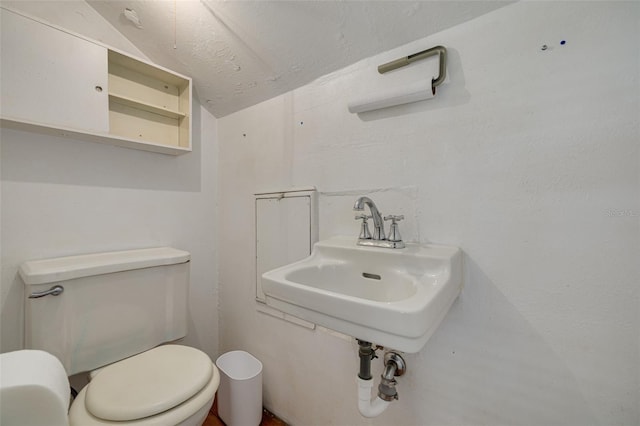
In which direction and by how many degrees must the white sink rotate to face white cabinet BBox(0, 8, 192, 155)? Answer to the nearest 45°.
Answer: approximately 45° to its right

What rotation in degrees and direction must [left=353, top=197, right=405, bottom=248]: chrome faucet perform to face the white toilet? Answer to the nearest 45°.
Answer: approximately 45° to its right

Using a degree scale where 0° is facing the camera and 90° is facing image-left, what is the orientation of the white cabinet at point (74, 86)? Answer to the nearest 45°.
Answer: approximately 315°

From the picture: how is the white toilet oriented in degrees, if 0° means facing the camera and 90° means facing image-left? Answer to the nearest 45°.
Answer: approximately 315°

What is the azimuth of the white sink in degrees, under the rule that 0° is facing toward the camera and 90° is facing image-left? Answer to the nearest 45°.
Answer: approximately 45°
